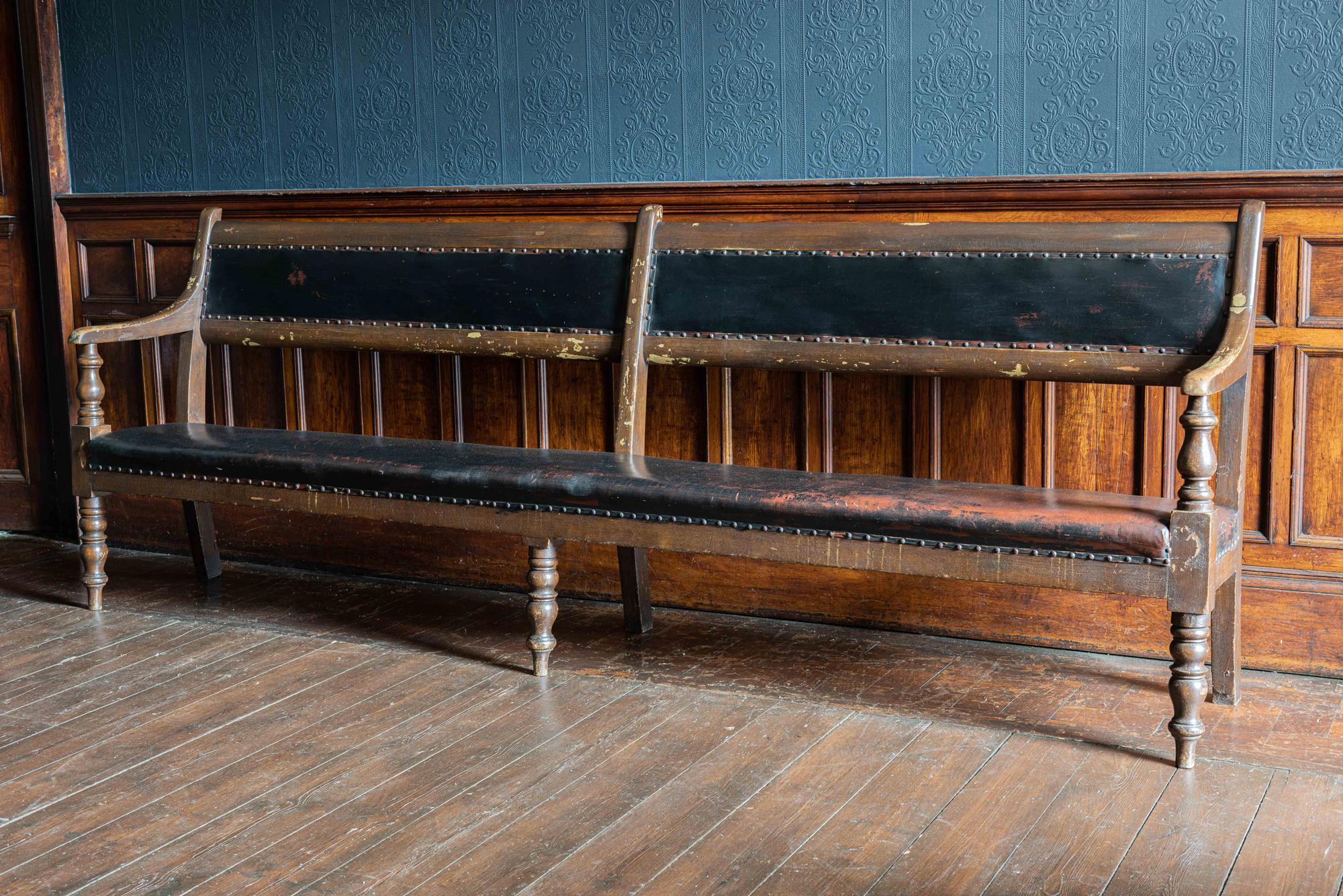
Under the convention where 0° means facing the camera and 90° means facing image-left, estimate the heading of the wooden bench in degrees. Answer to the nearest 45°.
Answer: approximately 45°
